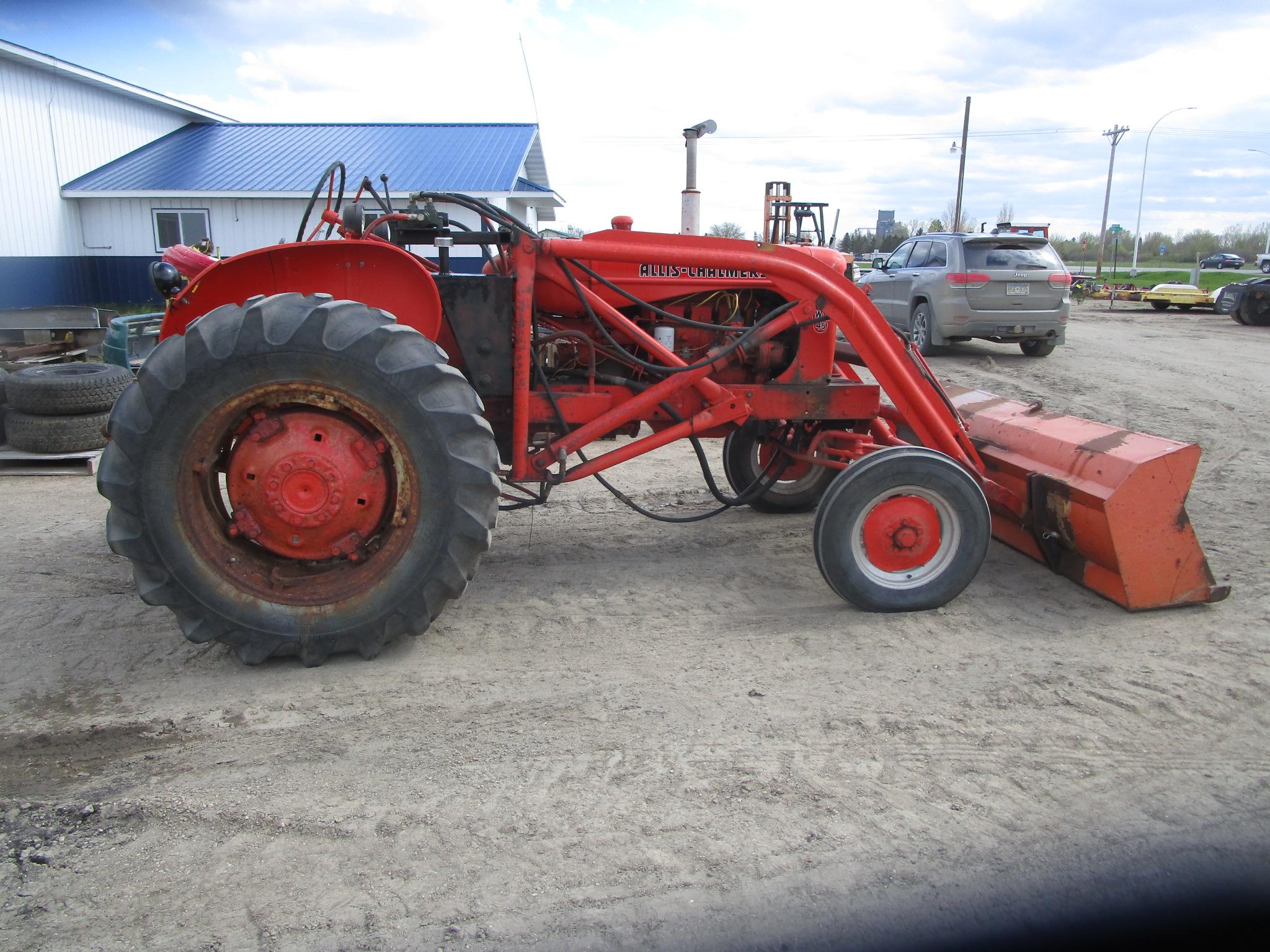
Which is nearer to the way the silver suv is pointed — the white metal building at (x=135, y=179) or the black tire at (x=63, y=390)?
the white metal building

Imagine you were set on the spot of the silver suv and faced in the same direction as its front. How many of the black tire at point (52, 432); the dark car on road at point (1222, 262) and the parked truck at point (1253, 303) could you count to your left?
1

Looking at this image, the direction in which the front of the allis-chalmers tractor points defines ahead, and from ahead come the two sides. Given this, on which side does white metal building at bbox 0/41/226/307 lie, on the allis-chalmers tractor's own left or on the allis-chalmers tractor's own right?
on the allis-chalmers tractor's own left

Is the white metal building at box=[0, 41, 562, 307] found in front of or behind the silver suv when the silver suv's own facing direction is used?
in front

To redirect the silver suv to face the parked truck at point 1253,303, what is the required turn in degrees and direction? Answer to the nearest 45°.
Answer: approximately 90° to its right

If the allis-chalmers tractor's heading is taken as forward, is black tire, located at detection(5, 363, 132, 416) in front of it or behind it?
behind

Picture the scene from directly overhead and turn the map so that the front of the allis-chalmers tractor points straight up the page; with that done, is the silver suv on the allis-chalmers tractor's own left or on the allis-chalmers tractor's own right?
on the allis-chalmers tractor's own left

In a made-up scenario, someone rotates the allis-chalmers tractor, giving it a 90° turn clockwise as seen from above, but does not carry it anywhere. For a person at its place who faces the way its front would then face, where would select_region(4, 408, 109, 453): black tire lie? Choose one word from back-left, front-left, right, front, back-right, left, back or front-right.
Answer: back-right

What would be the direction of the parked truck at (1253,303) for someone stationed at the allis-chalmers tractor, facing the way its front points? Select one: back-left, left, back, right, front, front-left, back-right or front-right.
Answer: front-left

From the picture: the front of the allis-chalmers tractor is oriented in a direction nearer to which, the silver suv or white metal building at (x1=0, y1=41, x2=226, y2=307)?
the silver suv

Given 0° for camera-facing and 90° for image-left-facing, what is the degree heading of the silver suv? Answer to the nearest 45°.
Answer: approximately 135°

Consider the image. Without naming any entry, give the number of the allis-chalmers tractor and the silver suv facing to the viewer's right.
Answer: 1

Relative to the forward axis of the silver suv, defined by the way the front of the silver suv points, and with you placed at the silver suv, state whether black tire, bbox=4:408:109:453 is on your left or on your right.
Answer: on your left

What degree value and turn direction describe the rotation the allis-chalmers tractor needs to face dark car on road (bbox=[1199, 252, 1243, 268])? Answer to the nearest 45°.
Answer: approximately 45° to its left

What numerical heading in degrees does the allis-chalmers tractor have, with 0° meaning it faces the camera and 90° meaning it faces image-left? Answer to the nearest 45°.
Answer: approximately 270°

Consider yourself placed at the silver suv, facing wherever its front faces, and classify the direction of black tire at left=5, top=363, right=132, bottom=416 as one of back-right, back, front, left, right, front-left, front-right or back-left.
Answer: left
